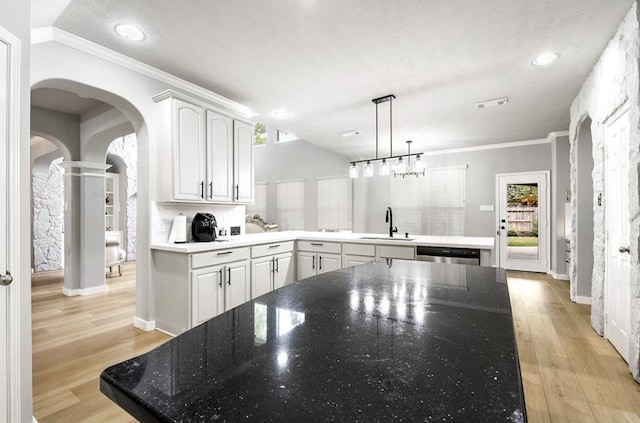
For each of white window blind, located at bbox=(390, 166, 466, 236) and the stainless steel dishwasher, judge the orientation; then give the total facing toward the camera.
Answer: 2

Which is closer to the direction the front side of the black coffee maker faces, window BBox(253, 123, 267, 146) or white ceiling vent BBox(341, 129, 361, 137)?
the white ceiling vent

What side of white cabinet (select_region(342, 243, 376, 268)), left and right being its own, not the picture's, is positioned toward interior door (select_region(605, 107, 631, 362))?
left

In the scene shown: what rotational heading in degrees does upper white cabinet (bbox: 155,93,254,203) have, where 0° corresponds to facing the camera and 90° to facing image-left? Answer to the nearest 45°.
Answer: approximately 315°

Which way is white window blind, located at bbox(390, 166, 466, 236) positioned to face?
toward the camera

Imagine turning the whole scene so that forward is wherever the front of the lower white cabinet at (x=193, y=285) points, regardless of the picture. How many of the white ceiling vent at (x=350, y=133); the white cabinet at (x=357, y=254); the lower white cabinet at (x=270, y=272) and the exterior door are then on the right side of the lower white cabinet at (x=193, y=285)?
0

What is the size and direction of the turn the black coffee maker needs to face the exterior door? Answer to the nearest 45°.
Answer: approximately 45° to its left

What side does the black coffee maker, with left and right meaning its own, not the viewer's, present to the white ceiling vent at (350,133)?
left

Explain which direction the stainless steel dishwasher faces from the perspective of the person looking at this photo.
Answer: facing the viewer

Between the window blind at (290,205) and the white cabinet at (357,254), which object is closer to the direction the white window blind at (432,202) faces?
the white cabinet

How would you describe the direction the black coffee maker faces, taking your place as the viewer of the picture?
facing the viewer and to the right of the viewer

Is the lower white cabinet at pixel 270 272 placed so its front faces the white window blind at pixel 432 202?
no

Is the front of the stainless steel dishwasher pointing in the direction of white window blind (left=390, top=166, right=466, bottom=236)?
no

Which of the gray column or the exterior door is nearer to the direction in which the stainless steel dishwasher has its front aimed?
the gray column

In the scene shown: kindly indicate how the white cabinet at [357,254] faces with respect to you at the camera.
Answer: facing the viewer and to the left of the viewer

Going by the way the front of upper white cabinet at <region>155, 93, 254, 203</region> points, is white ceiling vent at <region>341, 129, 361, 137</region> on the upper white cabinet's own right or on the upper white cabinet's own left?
on the upper white cabinet's own left

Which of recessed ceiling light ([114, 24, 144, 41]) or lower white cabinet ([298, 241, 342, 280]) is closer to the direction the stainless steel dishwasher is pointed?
the recessed ceiling light

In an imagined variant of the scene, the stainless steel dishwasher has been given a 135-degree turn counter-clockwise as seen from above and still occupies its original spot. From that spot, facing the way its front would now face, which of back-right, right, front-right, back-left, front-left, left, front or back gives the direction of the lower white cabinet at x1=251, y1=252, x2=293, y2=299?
back-left
